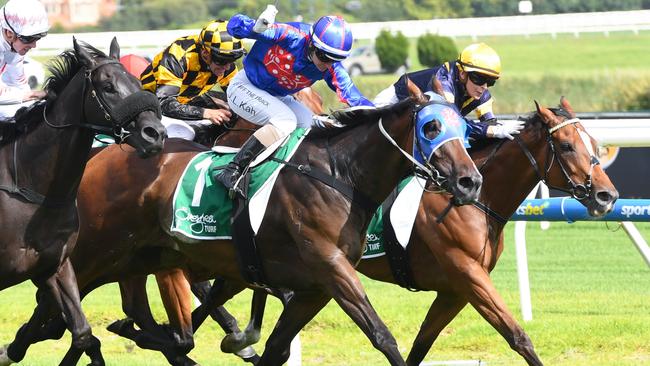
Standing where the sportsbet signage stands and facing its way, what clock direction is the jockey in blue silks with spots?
The jockey in blue silks with spots is roughly at 2 o'clock from the sportsbet signage.

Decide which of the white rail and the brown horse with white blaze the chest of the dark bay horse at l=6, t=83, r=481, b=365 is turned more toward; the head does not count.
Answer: the brown horse with white blaze

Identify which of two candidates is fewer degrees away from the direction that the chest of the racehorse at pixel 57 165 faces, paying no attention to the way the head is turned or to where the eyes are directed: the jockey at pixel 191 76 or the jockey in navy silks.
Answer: the jockey in navy silks

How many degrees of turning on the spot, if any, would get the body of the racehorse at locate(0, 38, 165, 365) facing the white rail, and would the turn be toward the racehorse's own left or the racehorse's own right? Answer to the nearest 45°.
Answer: approximately 90° to the racehorse's own left

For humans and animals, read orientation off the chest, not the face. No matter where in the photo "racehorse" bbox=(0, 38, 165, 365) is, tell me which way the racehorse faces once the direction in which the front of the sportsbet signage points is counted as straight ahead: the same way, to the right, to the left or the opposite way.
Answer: to the left

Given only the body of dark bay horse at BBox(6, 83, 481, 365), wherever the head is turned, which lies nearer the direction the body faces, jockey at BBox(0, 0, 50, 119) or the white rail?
the white rail

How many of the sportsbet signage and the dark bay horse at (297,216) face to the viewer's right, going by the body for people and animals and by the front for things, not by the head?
1

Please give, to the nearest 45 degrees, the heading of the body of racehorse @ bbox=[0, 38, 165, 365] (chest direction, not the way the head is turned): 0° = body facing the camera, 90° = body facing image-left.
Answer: approximately 315°

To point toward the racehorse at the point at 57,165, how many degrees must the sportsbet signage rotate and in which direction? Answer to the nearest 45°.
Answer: approximately 45° to its right

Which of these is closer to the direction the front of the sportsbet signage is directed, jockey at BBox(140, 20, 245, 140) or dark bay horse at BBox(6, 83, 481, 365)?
the dark bay horse

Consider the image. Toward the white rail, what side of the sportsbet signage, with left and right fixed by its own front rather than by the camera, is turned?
back

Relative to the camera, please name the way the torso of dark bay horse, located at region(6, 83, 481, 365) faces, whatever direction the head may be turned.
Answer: to the viewer's right

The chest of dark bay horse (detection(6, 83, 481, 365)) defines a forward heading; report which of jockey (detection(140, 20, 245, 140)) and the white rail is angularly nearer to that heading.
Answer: the white rail

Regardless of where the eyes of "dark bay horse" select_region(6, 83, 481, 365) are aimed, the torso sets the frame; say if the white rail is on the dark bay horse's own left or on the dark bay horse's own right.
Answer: on the dark bay horse's own left
